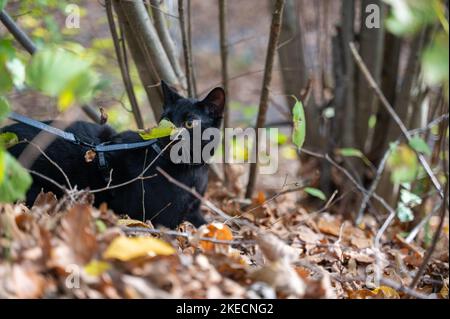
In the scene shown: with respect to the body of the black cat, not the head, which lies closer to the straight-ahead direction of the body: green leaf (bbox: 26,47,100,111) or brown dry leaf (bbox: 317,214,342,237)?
the brown dry leaf

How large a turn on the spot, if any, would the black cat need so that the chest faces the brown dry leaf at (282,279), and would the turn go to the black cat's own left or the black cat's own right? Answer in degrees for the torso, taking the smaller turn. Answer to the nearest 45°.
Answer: approximately 90° to the black cat's own right

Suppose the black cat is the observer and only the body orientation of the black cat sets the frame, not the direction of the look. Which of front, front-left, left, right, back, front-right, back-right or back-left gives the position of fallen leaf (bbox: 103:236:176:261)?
right

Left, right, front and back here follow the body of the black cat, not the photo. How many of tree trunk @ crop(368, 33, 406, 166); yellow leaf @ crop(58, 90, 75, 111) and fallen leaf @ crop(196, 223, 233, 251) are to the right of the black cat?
2

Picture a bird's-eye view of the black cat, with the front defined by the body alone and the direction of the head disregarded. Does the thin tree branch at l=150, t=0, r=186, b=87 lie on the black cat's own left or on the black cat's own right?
on the black cat's own left

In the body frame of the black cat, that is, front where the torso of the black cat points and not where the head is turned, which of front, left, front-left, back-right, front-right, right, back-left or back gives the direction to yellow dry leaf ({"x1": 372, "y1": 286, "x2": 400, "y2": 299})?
front-right

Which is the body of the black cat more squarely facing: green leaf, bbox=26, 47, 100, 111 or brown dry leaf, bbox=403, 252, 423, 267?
the brown dry leaf

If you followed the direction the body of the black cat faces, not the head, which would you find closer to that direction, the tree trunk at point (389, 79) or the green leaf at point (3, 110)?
the tree trunk

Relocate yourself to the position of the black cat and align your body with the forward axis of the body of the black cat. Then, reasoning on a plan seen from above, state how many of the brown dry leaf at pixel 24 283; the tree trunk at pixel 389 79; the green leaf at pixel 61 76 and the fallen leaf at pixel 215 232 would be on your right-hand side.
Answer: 3

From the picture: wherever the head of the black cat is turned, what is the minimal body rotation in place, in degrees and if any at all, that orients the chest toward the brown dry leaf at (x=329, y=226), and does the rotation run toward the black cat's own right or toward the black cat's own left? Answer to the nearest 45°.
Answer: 0° — it already faces it

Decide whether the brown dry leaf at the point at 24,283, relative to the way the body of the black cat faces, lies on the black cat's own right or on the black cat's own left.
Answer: on the black cat's own right

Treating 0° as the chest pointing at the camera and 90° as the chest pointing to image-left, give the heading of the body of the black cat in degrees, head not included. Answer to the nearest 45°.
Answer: approximately 270°

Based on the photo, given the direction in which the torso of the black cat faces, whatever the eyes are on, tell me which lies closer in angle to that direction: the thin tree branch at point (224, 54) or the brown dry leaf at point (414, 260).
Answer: the brown dry leaf

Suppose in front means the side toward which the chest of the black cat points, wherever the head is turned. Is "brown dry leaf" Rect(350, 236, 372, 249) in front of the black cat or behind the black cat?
in front

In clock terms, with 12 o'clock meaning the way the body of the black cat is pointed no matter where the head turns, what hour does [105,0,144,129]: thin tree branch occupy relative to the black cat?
The thin tree branch is roughly at 9 o'clock from the black cat.
